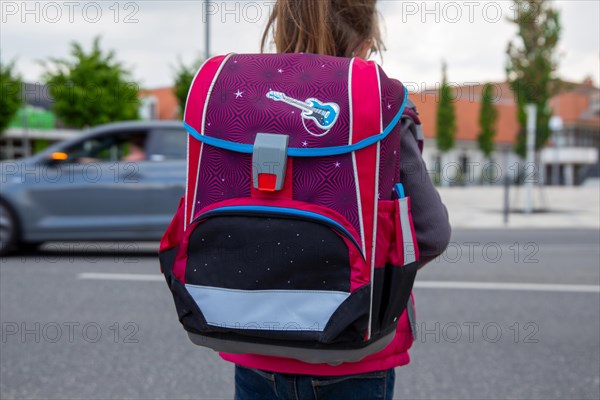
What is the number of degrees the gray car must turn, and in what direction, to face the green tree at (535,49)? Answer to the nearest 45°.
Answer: approximately 135° to its right

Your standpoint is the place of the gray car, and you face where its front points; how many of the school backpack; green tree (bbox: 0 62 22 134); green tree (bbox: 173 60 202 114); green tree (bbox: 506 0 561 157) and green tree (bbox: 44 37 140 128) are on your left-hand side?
1

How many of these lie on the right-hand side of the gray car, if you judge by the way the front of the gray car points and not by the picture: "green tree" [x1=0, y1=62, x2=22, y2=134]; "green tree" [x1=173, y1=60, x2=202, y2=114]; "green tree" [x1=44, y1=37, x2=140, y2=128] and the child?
3

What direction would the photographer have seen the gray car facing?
facing to the left of the viewer

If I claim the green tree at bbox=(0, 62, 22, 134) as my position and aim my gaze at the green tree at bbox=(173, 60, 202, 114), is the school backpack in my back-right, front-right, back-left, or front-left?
front-right

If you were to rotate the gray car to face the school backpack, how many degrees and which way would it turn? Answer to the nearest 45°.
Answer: approximately 90° to its left

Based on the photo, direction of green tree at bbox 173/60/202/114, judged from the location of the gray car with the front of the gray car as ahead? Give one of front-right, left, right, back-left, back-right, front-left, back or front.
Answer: right

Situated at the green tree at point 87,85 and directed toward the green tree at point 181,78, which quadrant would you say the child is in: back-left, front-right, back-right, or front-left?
front-right

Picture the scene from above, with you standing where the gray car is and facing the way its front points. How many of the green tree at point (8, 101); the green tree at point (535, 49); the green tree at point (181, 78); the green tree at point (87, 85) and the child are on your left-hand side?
1

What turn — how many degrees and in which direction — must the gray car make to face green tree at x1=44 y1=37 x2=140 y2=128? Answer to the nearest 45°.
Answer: approximately 90° to its right

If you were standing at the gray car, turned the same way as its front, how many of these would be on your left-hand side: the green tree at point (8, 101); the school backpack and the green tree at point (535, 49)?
1

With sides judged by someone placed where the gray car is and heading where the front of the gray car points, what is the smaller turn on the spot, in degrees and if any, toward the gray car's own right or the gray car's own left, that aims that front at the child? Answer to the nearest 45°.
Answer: approximately 90° to the gray car's own left
